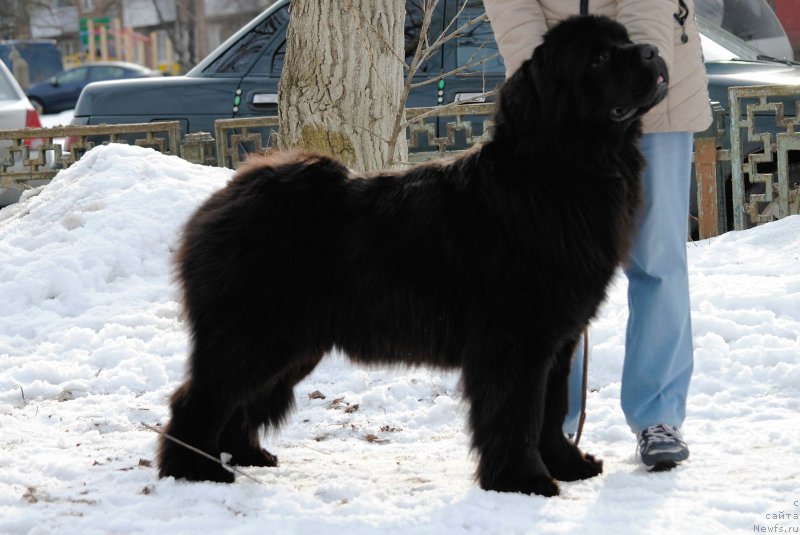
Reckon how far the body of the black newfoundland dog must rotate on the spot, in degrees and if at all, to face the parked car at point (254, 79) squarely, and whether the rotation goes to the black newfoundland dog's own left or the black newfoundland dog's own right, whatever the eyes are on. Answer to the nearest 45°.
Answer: approximately 90° to the black newfoundland dog's own left

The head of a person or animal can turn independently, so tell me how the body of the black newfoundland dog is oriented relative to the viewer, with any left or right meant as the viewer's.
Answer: facing to the right of the viewer

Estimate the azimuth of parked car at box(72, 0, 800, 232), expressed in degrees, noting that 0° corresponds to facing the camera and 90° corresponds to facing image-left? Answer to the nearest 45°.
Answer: approximately 270°

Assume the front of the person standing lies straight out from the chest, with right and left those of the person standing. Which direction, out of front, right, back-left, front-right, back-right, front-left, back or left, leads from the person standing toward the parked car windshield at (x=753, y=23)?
back

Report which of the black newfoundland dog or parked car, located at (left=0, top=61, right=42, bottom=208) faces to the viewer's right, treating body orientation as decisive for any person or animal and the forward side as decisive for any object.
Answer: the black newfoundland dog

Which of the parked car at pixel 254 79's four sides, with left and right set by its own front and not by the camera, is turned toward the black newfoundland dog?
right
